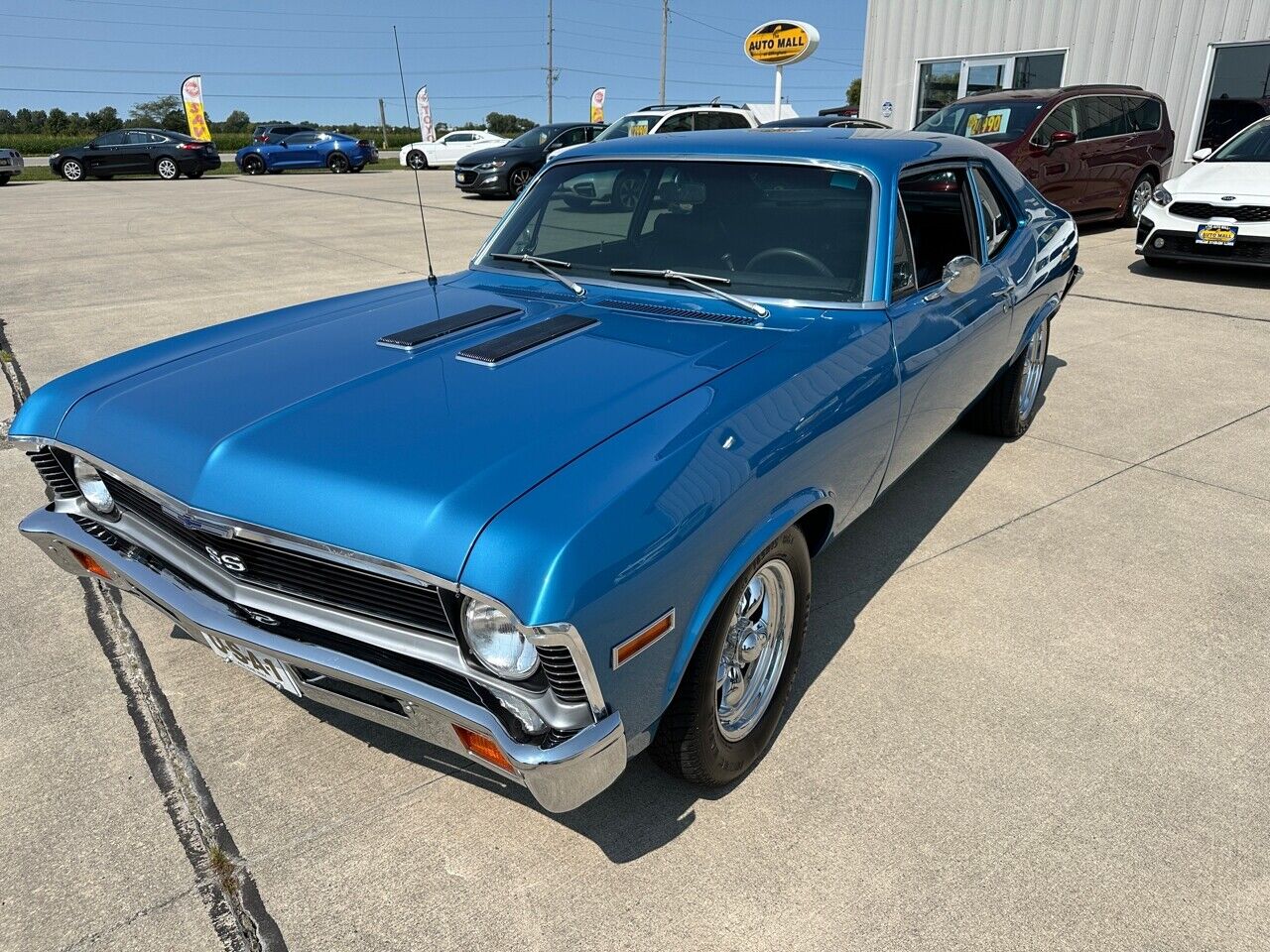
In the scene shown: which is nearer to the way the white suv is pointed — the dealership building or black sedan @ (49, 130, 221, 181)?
the black sedan

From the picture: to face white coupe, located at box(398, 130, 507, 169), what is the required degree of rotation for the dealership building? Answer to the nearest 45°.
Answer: approximately 135° to its right

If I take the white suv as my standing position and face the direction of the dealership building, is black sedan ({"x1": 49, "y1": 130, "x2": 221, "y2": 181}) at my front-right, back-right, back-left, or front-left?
back-left

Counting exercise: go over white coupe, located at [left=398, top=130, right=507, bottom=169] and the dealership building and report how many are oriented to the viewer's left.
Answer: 1

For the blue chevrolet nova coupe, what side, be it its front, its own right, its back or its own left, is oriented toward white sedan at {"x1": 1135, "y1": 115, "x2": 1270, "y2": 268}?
back

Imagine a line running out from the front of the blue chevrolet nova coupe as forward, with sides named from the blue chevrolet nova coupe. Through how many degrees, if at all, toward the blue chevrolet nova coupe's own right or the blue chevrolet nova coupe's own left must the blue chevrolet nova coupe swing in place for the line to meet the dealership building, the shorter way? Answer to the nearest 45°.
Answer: approximately 180°

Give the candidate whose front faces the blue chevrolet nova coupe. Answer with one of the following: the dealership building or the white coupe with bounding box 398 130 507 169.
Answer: the dealership building

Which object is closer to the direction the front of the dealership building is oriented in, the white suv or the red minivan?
the red minivan

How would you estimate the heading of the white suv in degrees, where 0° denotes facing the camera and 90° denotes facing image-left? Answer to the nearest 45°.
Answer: approximately 45°

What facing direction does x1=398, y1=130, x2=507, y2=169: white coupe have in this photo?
to the viewer's left
